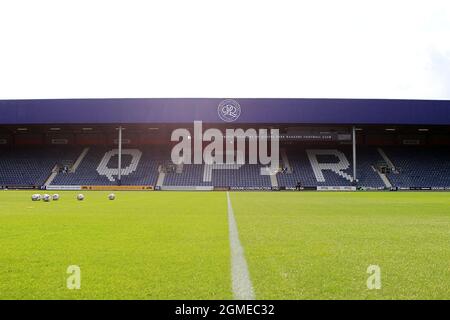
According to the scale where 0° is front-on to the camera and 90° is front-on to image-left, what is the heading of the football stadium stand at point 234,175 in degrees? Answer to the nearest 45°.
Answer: approximately 0°
